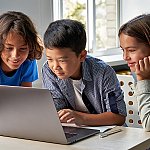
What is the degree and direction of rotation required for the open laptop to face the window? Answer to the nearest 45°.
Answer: approximately 45° to its left

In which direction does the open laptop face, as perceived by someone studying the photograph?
facing away from the viewer and to the right of the viewer
